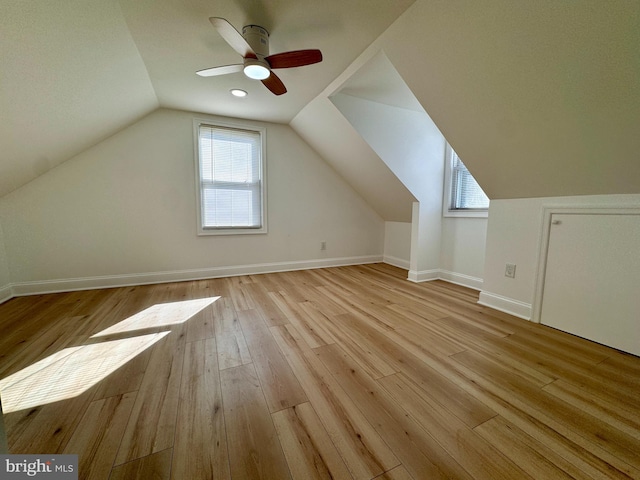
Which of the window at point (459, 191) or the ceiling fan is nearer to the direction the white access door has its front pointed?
the ceiling fan

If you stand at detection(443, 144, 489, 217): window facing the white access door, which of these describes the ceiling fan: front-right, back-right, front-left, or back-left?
front-right

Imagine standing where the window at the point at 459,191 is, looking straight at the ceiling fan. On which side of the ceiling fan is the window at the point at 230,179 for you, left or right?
right

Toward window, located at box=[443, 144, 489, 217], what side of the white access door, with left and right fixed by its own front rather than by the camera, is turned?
right

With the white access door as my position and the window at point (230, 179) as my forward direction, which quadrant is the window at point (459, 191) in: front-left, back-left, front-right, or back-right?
front-right

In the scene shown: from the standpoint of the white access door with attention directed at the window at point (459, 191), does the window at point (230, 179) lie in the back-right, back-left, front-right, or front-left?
front-left

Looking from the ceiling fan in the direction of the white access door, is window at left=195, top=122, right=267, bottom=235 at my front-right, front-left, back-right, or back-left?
back-left

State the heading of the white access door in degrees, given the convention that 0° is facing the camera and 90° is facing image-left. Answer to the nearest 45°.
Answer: approximately 45°

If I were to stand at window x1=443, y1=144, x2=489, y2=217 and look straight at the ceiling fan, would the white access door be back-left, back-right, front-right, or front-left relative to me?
front-left

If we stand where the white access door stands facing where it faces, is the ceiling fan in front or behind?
in front
